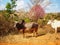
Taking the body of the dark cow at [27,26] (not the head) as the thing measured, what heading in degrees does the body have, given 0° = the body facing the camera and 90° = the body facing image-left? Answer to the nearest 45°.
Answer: approximately 90°
